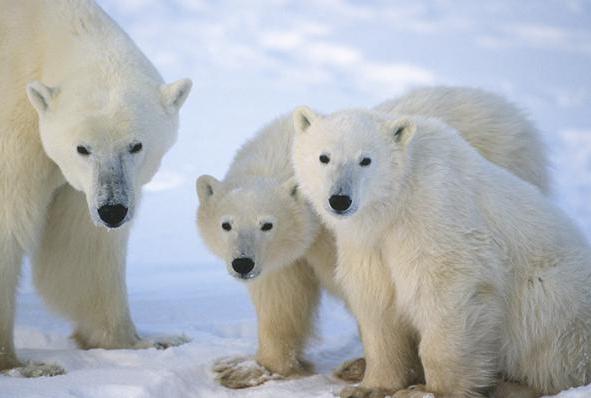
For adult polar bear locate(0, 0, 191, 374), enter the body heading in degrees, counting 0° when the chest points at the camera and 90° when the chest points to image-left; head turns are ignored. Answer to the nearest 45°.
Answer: approximately 315°

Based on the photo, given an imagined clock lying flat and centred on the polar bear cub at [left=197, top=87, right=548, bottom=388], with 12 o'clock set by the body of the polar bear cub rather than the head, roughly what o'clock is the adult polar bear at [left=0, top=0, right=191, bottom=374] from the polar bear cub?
The adult polar bear is roughly at 1 o'clock from the polar bear cub.

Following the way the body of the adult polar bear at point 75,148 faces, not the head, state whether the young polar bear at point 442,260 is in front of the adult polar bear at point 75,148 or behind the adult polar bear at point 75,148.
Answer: in front

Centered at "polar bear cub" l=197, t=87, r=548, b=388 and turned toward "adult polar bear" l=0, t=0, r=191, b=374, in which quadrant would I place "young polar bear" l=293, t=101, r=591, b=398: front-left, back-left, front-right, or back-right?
back-left

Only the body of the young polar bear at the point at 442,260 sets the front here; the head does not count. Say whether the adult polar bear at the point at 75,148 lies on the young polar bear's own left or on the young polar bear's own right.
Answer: on the young polar bear's own right

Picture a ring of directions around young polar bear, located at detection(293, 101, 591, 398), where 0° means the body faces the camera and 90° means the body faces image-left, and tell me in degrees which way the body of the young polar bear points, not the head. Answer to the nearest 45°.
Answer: approximately 45°

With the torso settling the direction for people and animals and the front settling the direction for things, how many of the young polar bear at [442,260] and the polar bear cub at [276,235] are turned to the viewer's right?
0

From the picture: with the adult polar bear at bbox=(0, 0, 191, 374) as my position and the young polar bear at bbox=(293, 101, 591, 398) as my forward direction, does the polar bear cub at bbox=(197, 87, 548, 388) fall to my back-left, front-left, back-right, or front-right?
front-left

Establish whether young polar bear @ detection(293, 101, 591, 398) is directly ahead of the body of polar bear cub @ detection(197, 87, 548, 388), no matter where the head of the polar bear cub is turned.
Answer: no

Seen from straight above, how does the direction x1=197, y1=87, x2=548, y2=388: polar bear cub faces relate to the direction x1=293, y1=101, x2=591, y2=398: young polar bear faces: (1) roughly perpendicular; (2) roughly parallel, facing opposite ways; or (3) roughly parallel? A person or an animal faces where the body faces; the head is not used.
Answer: roughly parallel

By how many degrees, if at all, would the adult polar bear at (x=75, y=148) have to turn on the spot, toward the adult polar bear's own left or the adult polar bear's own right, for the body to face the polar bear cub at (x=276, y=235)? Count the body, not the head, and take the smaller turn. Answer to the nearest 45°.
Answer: approximately 45° to the adult polar bear's own left

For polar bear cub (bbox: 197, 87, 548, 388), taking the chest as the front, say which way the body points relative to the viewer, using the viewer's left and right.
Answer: facing the viewer and to the left of the viewer

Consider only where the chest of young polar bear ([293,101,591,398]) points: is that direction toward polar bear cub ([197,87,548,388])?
no
